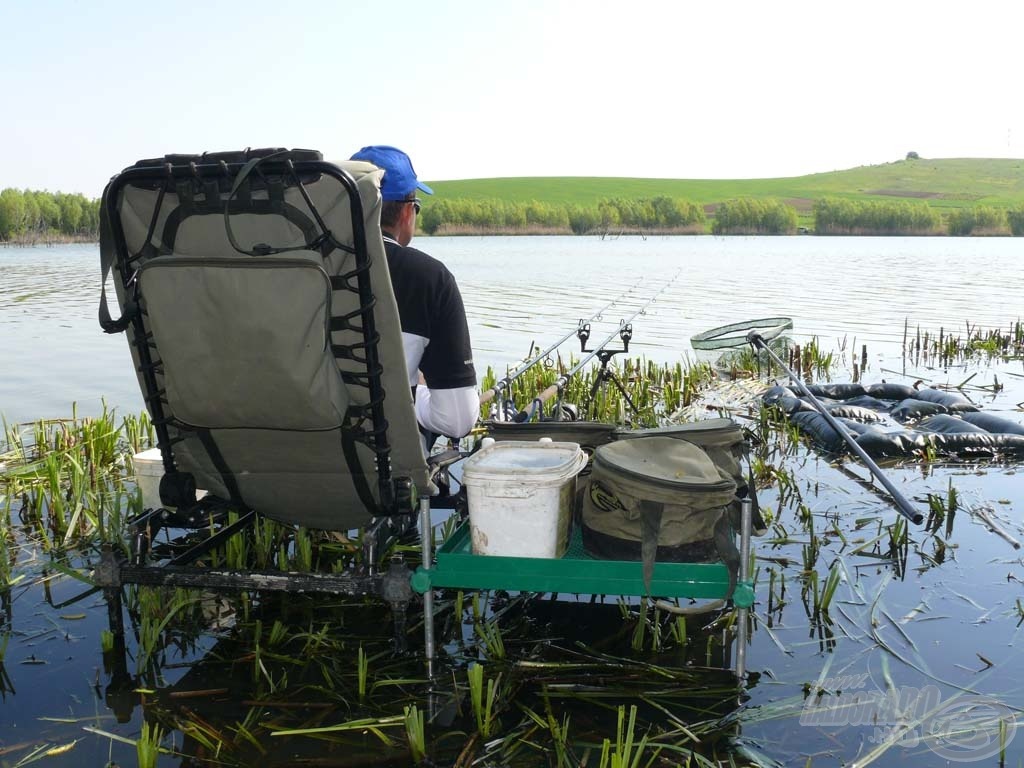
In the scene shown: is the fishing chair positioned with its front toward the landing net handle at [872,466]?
no

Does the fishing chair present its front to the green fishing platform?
no

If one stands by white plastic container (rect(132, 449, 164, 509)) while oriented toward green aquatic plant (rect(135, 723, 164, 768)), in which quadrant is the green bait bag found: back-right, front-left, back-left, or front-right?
front-left

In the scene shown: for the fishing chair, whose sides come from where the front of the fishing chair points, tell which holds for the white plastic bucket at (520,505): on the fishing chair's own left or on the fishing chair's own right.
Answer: on the fishing chair's own right

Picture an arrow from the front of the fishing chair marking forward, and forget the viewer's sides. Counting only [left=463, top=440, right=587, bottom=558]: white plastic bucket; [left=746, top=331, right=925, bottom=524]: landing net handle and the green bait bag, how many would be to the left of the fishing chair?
0

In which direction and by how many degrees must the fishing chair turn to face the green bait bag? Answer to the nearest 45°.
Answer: approximately 90° to its right

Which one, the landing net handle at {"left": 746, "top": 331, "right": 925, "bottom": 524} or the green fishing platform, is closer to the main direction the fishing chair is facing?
the landing net handle

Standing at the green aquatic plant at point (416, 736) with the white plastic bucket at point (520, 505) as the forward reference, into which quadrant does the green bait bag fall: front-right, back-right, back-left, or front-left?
front-right

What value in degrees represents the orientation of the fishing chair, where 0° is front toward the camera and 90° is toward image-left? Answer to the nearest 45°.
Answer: approximately 180°
